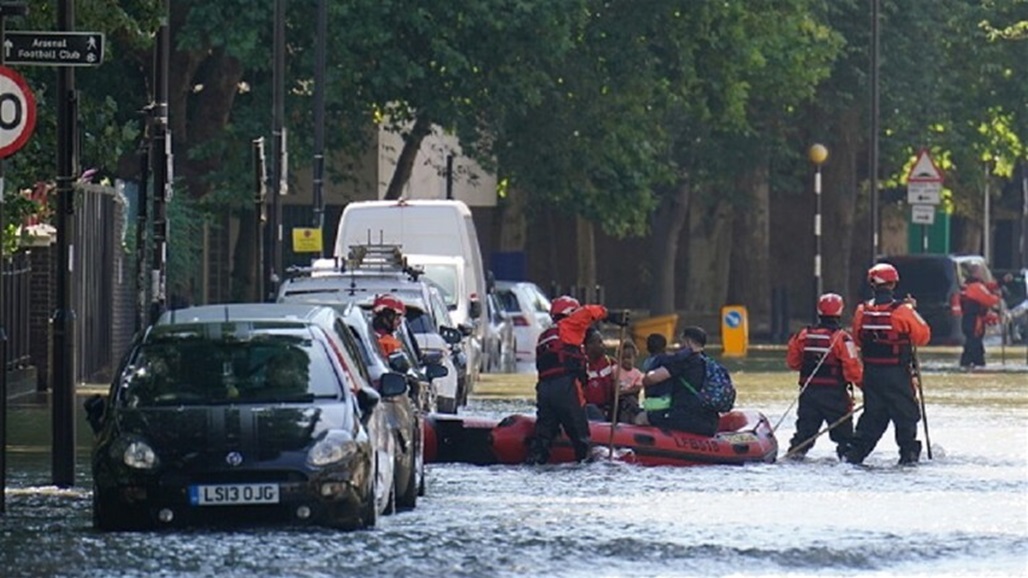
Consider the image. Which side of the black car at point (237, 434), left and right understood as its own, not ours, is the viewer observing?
front

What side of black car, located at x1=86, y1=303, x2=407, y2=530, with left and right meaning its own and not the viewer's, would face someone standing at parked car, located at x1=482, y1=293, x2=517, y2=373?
back

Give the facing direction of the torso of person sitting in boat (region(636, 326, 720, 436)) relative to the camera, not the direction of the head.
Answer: to the viewer's left

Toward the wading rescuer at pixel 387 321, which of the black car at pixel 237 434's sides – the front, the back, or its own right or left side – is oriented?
back

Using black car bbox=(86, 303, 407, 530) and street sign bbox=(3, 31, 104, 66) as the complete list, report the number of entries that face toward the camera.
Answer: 2

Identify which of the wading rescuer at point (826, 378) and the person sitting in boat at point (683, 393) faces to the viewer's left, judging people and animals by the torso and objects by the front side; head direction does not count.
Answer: the person sitting in boat

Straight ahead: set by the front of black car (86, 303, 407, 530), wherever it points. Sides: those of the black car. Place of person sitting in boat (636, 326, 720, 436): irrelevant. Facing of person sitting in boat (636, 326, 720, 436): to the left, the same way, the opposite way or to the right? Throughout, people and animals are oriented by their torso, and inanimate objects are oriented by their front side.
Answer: to the right

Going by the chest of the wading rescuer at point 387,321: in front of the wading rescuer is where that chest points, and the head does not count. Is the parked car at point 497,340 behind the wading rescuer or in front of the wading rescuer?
behind

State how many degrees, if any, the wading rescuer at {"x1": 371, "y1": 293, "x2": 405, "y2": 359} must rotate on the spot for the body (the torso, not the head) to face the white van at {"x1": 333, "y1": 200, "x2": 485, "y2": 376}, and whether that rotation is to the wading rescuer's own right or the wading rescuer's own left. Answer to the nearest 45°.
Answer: approximately 180°

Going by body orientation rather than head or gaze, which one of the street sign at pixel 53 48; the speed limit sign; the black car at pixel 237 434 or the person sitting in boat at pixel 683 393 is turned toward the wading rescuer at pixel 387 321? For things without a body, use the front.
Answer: the person sitting in boat

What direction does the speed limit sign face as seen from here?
toward the camera

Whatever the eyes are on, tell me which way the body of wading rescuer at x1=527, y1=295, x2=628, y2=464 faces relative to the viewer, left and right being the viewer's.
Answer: facing away from the viewer and to the right of the viewer

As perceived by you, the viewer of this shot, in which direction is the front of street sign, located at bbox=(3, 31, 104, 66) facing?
facing the viewer
